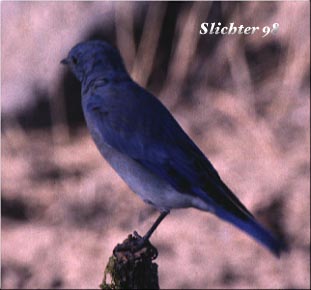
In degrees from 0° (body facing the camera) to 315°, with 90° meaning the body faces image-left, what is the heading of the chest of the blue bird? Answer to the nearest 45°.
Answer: approximately 90°
